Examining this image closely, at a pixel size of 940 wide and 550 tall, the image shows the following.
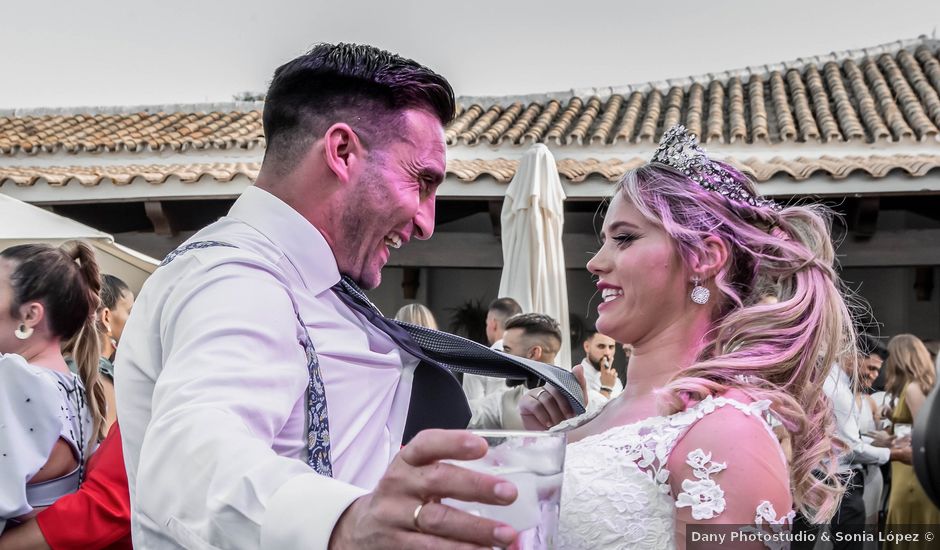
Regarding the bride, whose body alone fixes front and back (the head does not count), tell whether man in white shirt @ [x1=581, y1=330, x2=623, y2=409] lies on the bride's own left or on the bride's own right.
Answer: on the bride's own right

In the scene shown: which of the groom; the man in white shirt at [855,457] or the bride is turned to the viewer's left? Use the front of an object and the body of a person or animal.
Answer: the bride

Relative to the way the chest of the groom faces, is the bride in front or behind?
in front

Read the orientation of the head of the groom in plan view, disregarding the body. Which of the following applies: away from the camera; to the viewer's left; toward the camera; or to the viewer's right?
to the viewer's right

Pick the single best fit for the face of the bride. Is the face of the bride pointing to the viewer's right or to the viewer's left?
to the viewer's left

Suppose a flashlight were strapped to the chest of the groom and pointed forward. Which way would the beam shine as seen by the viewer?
to the viewer's right

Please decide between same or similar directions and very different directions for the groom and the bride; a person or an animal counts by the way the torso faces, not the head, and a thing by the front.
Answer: very different directions

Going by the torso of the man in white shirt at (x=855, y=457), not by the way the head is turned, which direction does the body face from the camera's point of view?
to the viewer's right

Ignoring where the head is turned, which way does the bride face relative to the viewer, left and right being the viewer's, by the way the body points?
facing to the left of the viewer

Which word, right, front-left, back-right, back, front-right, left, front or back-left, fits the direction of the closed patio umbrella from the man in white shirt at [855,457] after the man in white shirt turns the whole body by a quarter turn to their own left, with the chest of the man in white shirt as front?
left

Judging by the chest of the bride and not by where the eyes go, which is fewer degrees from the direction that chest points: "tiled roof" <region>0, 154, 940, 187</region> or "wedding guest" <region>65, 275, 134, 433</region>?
the wedding guest

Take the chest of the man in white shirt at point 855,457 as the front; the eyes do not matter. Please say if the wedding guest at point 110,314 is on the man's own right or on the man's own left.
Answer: on the man's own right
